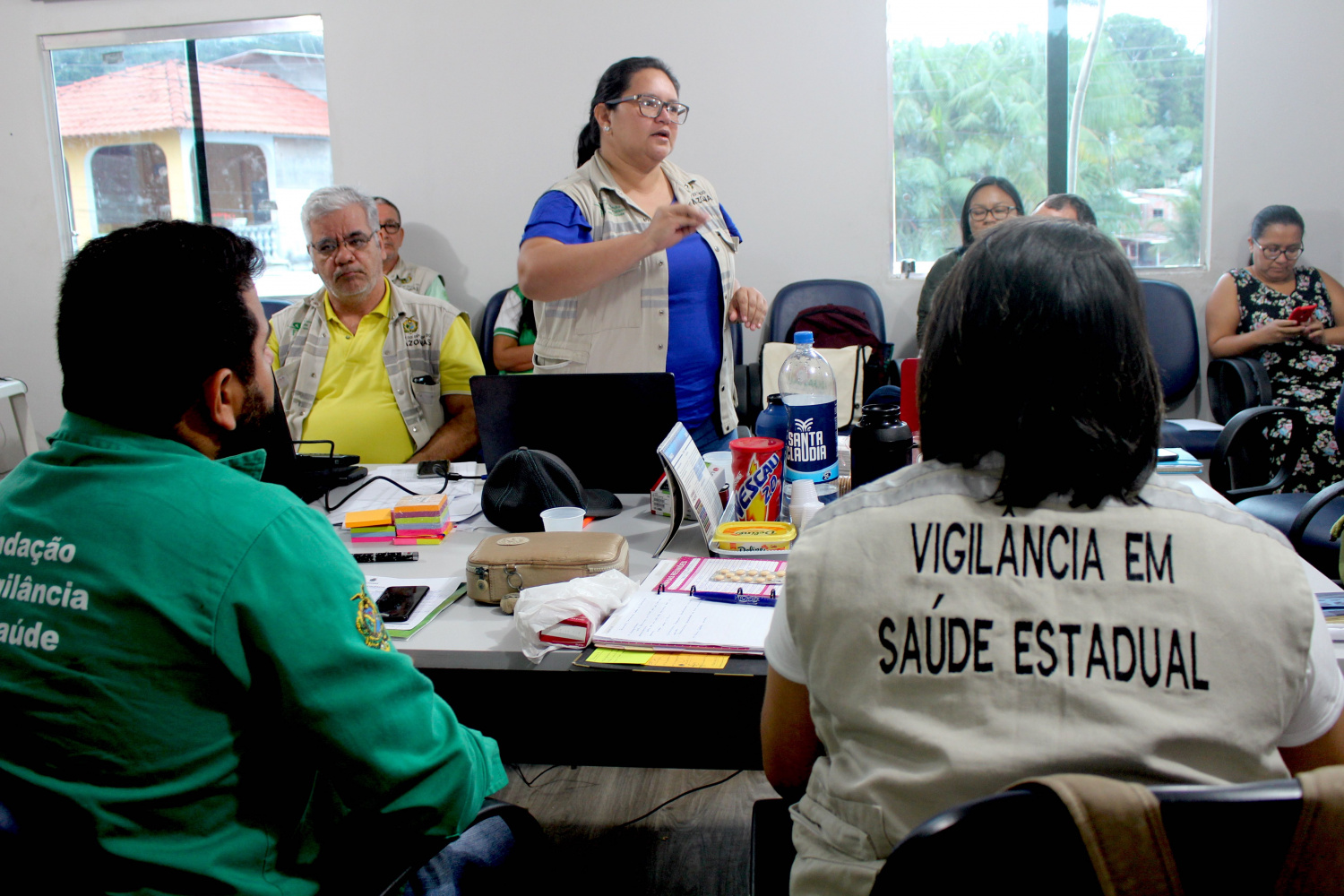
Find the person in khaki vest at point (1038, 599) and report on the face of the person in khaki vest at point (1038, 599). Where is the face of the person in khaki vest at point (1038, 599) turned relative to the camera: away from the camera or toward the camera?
away from the camera

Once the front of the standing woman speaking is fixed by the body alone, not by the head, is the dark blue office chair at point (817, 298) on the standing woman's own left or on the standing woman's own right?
on the standing woman's own left

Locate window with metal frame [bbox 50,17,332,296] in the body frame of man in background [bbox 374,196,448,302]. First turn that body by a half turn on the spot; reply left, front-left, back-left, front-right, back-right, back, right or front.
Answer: front-left

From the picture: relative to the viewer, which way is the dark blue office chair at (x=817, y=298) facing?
toward the camera

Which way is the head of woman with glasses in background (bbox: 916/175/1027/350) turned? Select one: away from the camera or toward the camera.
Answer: toward the camera

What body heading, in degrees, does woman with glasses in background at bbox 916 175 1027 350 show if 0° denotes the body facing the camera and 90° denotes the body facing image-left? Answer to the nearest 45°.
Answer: approximately 0°

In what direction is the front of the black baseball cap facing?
to the viewer's right

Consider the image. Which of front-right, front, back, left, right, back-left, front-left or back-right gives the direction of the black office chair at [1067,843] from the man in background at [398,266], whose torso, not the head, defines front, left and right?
front

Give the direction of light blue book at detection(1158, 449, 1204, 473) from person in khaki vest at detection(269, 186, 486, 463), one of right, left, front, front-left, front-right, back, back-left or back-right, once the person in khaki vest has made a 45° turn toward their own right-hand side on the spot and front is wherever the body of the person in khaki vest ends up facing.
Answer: left

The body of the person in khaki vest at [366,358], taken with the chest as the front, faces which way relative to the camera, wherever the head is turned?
toward the camera

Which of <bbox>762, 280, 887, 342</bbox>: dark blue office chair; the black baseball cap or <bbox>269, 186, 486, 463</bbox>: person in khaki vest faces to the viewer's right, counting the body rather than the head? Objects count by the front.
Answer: the black baseball cap

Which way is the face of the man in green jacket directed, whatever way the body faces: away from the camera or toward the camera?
away from the camera

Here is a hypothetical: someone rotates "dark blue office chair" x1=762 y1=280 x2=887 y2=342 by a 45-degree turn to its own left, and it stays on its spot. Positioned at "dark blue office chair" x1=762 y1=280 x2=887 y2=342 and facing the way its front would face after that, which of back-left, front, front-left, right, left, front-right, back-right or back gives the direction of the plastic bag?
front-right

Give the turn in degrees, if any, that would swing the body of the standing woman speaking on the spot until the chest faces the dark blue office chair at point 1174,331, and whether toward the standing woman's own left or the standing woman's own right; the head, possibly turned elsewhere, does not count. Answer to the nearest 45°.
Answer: approximately 90° to the standing woman's own left

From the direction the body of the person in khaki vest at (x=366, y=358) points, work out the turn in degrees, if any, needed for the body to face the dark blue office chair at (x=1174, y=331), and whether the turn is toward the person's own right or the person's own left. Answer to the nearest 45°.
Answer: approximately 90° to the person's own left

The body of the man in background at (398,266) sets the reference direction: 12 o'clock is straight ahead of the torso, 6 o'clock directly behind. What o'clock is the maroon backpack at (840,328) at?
The maroon backpack is roughly at 10 o'clock from the man in background.

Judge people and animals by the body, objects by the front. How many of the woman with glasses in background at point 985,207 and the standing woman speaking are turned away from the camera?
0

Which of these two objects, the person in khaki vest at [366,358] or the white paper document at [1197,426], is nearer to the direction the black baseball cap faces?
the white paper document

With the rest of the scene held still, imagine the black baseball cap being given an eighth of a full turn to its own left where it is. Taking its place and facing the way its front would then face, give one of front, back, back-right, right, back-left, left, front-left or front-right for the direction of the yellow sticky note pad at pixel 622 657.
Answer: back-right
